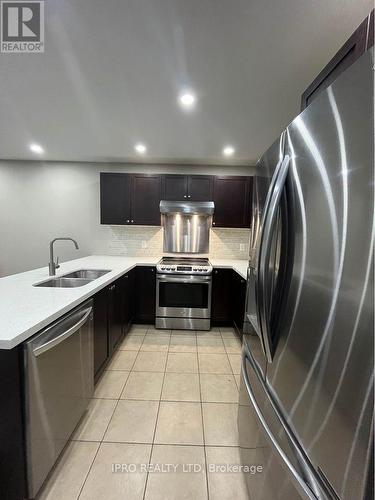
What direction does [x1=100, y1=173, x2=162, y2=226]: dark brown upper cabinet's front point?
toward the camera

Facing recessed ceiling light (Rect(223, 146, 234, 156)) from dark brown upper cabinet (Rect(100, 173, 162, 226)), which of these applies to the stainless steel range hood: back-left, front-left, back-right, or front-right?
front-left

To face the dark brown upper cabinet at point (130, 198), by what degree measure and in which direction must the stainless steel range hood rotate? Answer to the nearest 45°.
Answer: approximately 90° to its right

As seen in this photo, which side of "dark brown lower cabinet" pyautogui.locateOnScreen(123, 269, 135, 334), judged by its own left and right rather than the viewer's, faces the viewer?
right

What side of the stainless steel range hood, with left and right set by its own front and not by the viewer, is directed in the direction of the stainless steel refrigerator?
front

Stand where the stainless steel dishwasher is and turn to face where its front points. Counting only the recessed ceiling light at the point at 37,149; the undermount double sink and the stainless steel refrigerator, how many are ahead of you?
1

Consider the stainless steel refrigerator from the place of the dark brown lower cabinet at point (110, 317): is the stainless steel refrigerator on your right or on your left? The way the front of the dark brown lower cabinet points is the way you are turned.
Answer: on your right

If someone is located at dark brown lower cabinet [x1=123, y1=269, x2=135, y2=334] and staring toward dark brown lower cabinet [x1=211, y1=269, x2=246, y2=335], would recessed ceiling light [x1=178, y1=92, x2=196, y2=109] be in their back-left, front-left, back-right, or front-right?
front-right

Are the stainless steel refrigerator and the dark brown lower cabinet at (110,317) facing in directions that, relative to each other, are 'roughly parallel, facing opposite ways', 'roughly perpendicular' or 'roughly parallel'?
roughly parallel, facing opposite ways

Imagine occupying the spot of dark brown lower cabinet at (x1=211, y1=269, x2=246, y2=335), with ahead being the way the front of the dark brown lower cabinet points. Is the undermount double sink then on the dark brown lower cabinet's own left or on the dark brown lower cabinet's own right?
on the dark brown lower cabinet's own right

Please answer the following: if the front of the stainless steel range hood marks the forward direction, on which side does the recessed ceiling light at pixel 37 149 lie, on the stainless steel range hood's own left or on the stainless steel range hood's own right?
on the stainless steel range hood's own right

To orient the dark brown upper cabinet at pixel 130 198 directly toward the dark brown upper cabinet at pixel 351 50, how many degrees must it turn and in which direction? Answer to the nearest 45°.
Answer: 0° — it already faces it

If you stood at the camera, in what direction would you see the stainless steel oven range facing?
facing the viewer

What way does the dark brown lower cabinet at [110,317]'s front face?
to the viewer's right

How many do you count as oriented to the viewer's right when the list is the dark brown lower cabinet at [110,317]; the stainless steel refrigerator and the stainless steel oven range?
1

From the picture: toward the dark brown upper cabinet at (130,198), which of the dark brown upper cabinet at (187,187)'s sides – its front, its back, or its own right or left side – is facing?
right

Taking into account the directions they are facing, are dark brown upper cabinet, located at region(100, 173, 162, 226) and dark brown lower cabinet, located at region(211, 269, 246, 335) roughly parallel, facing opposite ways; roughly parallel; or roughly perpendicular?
roughly parallel

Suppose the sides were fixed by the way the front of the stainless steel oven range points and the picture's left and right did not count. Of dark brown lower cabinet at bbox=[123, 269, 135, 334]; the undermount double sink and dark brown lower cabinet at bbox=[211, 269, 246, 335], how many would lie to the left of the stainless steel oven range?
1
